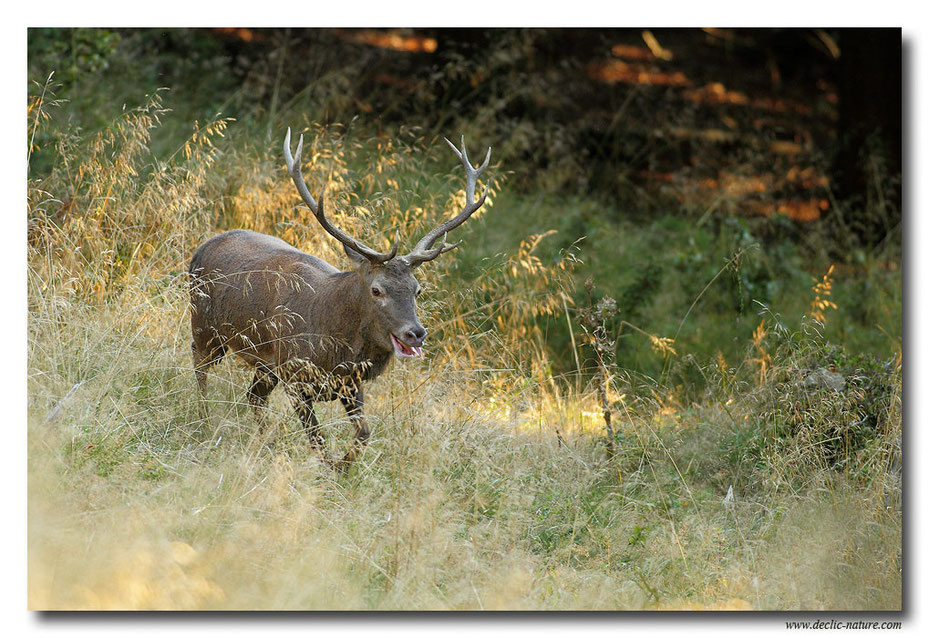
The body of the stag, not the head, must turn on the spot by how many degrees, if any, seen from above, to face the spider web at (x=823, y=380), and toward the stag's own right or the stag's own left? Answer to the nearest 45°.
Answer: approximately 45° to the stag's own left
